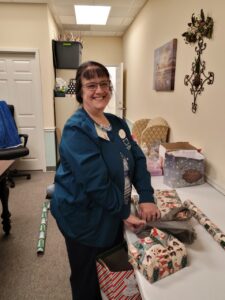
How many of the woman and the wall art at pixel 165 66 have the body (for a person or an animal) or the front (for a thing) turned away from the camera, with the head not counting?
0

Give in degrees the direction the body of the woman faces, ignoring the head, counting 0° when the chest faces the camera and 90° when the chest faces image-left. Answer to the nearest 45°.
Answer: approximately 315°

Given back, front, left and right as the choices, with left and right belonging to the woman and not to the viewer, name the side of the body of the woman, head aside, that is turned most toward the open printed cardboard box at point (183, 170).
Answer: left

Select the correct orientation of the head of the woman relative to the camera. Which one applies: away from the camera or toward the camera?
toward the camera

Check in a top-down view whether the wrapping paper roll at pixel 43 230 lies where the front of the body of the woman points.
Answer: no

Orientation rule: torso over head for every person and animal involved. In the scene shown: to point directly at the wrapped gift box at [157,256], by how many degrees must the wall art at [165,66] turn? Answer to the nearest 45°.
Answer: approximately 45° to its left

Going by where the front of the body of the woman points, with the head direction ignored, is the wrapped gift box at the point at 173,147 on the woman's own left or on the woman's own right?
on the woman's own left

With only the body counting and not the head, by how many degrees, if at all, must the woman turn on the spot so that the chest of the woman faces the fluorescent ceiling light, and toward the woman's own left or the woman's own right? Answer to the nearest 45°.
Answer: approximately 135° to the woman's own left

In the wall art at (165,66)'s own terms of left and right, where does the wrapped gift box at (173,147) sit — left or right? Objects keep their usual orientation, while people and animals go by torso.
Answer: on its left

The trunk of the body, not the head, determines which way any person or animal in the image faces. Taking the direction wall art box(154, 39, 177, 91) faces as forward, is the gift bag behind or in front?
in front

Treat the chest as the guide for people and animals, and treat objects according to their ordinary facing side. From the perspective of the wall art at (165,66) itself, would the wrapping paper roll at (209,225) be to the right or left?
on its left

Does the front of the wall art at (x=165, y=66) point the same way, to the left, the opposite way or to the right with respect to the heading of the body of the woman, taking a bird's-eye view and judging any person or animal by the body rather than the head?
to the right

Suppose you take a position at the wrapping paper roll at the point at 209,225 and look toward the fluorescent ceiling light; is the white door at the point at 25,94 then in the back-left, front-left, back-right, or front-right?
front-left

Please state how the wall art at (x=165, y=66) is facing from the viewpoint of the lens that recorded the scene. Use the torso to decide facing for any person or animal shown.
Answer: facing the viewer and to the left of the viewer
